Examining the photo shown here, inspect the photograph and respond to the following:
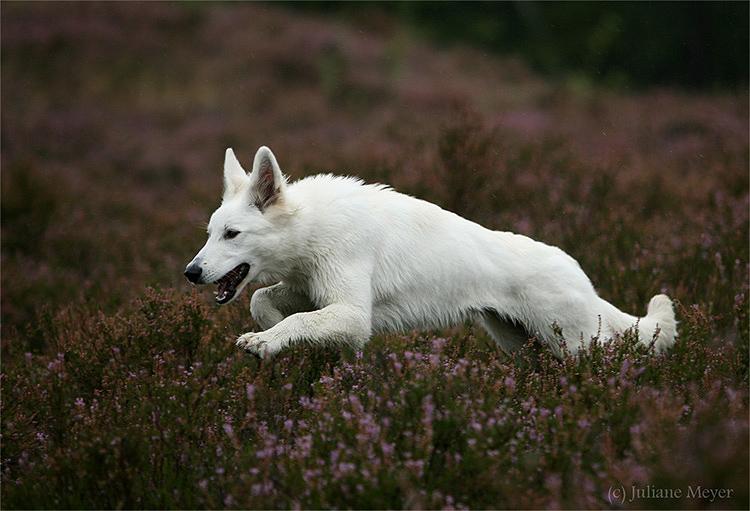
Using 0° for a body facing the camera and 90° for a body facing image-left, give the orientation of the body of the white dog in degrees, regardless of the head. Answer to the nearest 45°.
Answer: approximately 90°
